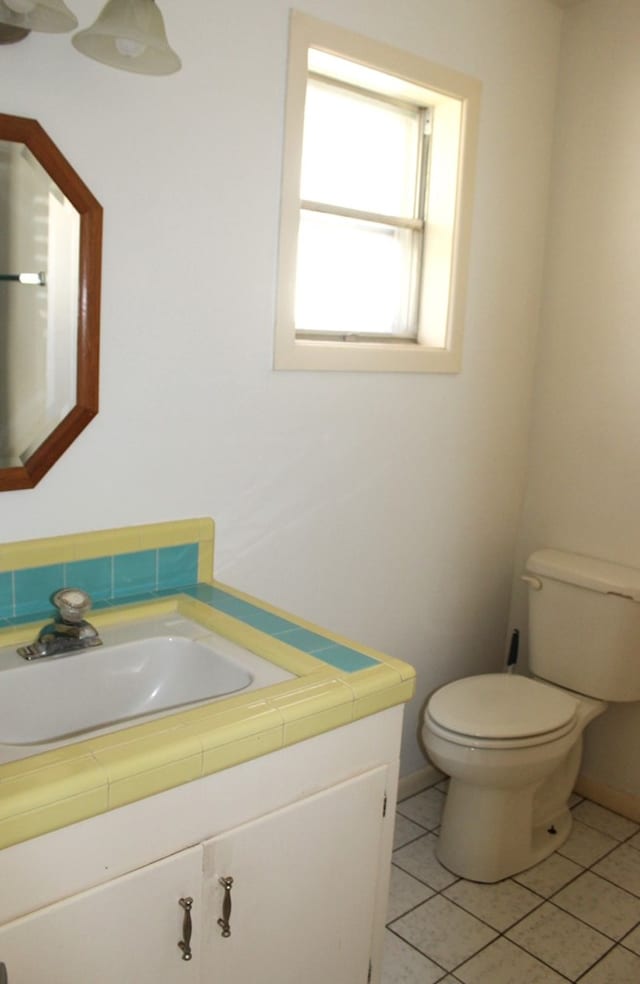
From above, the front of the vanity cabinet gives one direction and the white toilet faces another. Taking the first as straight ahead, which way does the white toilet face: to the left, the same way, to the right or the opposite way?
to the right

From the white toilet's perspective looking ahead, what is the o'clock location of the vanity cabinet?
The vanity cabinet is roughly at 11 o'clock from the white toilet.

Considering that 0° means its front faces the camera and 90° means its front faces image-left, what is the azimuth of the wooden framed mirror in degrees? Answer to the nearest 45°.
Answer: approximately 315°

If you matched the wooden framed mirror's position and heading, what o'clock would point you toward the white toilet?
The white toilet is roughly at 10 o'clock from the wooden framed mirror.

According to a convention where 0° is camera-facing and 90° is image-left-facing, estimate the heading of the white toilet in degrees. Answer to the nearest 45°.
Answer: approximately 45°
